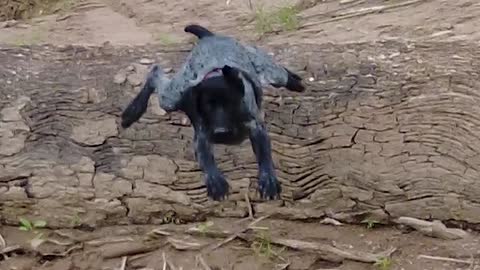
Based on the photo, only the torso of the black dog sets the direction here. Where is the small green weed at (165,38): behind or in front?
behind

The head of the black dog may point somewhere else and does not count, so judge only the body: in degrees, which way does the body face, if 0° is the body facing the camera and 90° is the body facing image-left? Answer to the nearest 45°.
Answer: approximately 0°

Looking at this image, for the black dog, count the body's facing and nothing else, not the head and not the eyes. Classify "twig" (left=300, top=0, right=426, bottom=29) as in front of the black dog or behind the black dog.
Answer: behind
